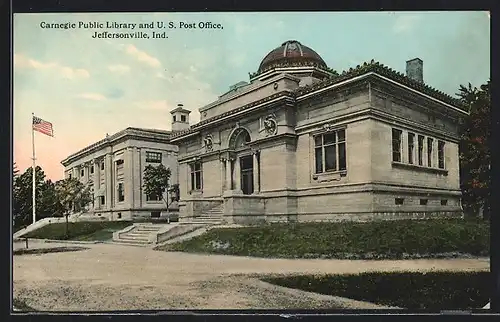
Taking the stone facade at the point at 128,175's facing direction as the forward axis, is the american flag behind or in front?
in front

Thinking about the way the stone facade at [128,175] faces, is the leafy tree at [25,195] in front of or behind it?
in front

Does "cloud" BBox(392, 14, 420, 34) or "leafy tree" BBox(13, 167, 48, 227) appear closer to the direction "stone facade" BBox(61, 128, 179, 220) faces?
the leafy tree

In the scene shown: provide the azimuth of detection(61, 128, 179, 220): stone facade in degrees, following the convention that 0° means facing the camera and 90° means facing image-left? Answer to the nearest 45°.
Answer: approximately 45°
